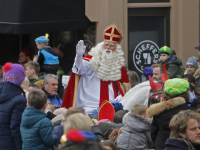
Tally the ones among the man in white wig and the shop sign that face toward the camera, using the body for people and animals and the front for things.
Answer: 2

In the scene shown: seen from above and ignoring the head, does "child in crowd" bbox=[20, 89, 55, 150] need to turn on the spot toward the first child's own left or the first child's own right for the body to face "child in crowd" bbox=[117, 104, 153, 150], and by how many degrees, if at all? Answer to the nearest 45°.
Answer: approximately 45° to the first child's own right

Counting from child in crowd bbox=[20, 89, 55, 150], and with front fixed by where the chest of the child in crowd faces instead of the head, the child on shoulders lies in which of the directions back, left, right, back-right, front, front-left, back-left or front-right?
front-left

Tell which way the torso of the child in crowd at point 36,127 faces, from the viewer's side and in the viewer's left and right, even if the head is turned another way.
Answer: facing away from the viewer and to the right of the viewer

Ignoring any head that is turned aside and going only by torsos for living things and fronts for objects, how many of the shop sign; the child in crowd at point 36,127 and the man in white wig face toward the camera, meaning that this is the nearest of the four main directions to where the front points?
2

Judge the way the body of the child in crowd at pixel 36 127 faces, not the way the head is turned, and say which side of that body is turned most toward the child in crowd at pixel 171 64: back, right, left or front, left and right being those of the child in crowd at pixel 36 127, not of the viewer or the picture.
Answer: front
